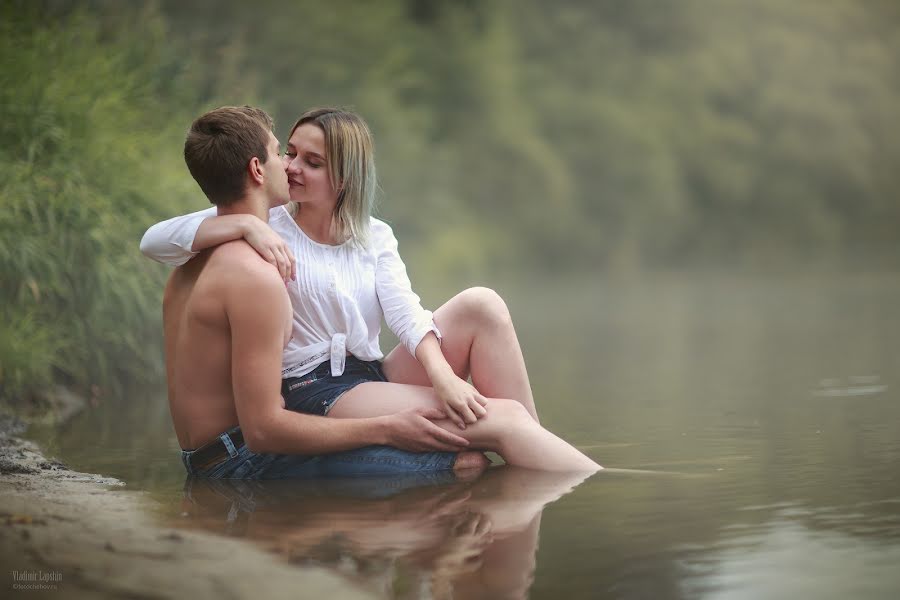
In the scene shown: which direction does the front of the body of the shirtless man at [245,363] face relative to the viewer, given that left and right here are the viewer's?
facing away from the viewer and to the right of the viewer
